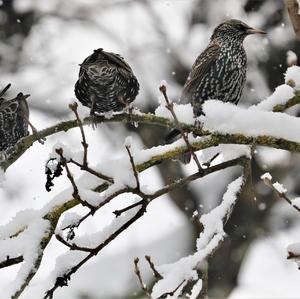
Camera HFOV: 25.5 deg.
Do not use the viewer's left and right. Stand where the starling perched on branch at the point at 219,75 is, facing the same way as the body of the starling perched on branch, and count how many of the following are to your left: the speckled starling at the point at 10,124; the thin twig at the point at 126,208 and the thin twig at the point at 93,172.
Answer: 0

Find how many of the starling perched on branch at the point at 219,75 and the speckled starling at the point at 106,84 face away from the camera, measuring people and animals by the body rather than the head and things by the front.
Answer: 1

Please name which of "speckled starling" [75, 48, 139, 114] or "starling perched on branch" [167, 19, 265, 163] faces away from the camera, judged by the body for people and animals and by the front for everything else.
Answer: the speckled starling

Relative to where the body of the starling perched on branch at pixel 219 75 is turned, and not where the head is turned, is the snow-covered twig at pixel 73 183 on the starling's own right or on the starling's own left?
on the starling's own right

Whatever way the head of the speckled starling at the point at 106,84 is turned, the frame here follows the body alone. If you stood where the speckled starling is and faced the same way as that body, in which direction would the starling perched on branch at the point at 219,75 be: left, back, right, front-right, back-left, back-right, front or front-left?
front-right

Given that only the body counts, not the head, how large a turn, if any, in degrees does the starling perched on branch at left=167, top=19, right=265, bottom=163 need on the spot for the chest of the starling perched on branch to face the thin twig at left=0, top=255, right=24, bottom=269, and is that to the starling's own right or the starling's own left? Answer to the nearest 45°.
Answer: approximately 90° to the starling's own right

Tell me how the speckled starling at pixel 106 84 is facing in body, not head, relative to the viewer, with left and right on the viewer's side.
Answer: facing away from the viewer

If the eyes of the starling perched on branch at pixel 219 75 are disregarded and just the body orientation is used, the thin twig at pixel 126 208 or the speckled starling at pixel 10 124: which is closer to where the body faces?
the thin twig
